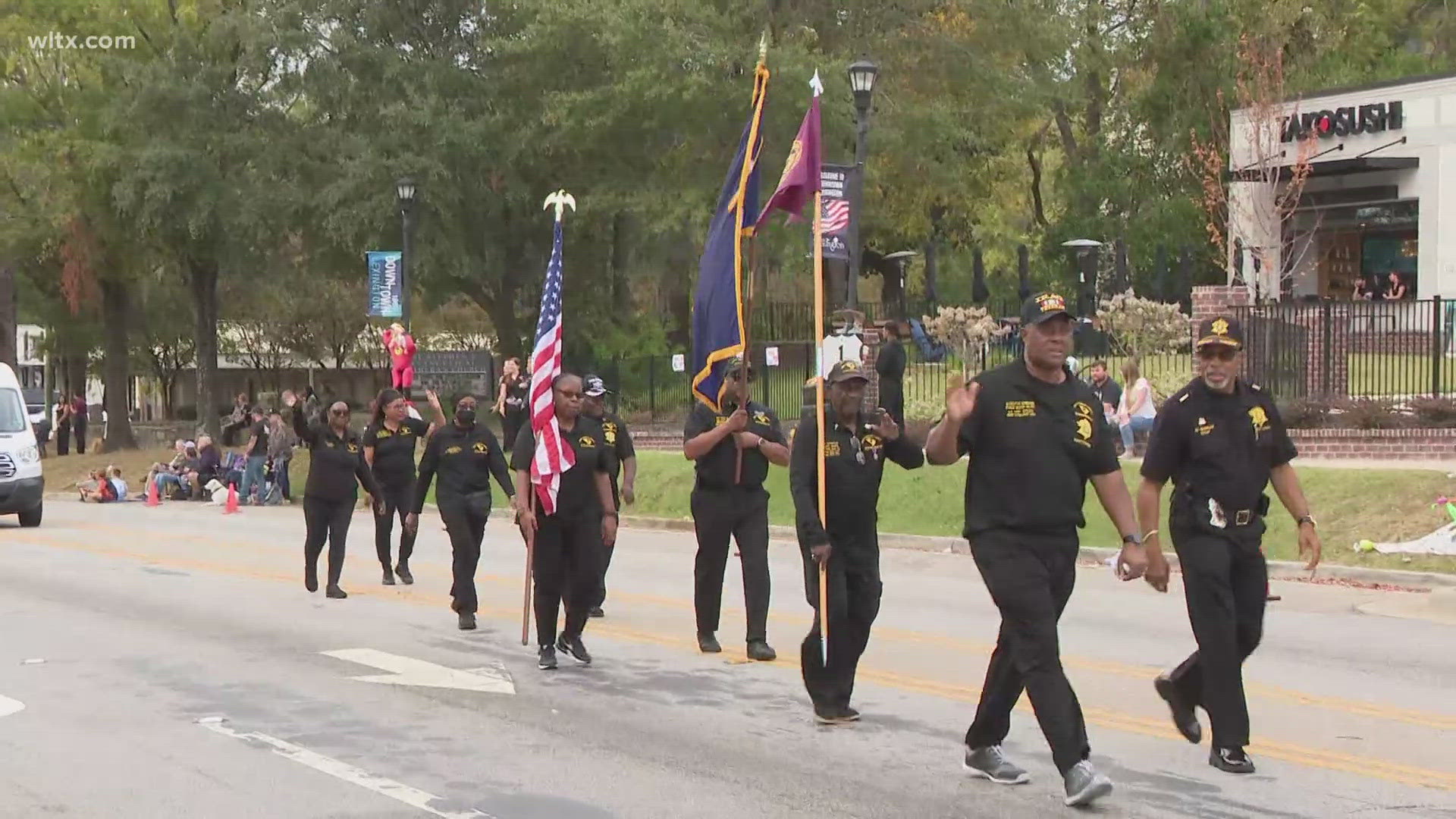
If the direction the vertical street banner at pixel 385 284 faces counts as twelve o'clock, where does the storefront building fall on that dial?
The storefront building is roughly at 9 o'clock from the vertical street banner.

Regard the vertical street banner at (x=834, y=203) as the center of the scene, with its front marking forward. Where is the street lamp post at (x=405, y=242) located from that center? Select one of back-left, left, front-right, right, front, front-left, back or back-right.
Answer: back-right

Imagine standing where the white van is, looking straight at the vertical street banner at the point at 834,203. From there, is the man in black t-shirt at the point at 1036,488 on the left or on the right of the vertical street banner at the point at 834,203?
right

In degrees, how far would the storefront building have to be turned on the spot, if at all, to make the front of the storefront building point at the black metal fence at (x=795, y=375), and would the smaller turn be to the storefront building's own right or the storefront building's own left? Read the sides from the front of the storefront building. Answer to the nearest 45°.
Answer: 0° — it already faces it

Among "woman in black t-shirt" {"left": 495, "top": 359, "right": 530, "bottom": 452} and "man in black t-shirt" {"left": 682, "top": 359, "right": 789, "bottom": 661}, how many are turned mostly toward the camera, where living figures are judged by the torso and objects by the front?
2

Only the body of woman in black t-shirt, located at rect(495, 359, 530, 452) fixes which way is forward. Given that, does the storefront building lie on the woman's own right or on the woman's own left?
on the woman's own left

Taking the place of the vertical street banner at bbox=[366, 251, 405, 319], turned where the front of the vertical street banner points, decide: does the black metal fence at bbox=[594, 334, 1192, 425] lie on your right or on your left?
on your left

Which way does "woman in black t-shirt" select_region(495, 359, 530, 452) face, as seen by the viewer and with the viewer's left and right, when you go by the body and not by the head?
facing the viewer

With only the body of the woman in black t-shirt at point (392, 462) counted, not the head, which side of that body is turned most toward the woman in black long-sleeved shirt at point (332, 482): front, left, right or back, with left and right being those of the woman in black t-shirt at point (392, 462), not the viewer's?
right

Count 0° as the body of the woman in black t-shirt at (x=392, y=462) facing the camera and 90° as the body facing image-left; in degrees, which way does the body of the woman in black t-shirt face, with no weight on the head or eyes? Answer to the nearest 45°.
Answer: approximately 315°
